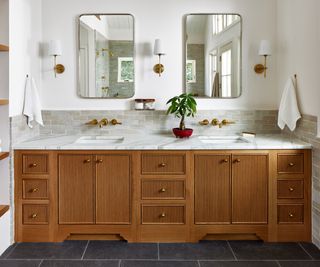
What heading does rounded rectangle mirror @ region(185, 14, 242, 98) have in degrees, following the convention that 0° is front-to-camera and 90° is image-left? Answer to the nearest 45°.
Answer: approximately 0°

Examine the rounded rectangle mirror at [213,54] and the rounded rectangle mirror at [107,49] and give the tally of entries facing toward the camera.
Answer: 2

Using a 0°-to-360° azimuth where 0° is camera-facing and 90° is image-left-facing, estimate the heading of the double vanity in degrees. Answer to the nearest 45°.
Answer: approximately 0°

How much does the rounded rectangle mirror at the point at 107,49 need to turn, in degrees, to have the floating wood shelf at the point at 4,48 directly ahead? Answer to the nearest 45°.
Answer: approximately 45° to its right

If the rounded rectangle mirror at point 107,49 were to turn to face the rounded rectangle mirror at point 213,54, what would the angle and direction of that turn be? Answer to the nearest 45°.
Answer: approximately 90° to its left

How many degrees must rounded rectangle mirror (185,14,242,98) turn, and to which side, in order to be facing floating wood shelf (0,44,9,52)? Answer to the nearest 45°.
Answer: approximately 45° to its right

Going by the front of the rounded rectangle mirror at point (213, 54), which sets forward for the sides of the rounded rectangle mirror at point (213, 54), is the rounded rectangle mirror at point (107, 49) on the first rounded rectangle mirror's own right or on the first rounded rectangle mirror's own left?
on the first rounded rectangle mirror's own right
